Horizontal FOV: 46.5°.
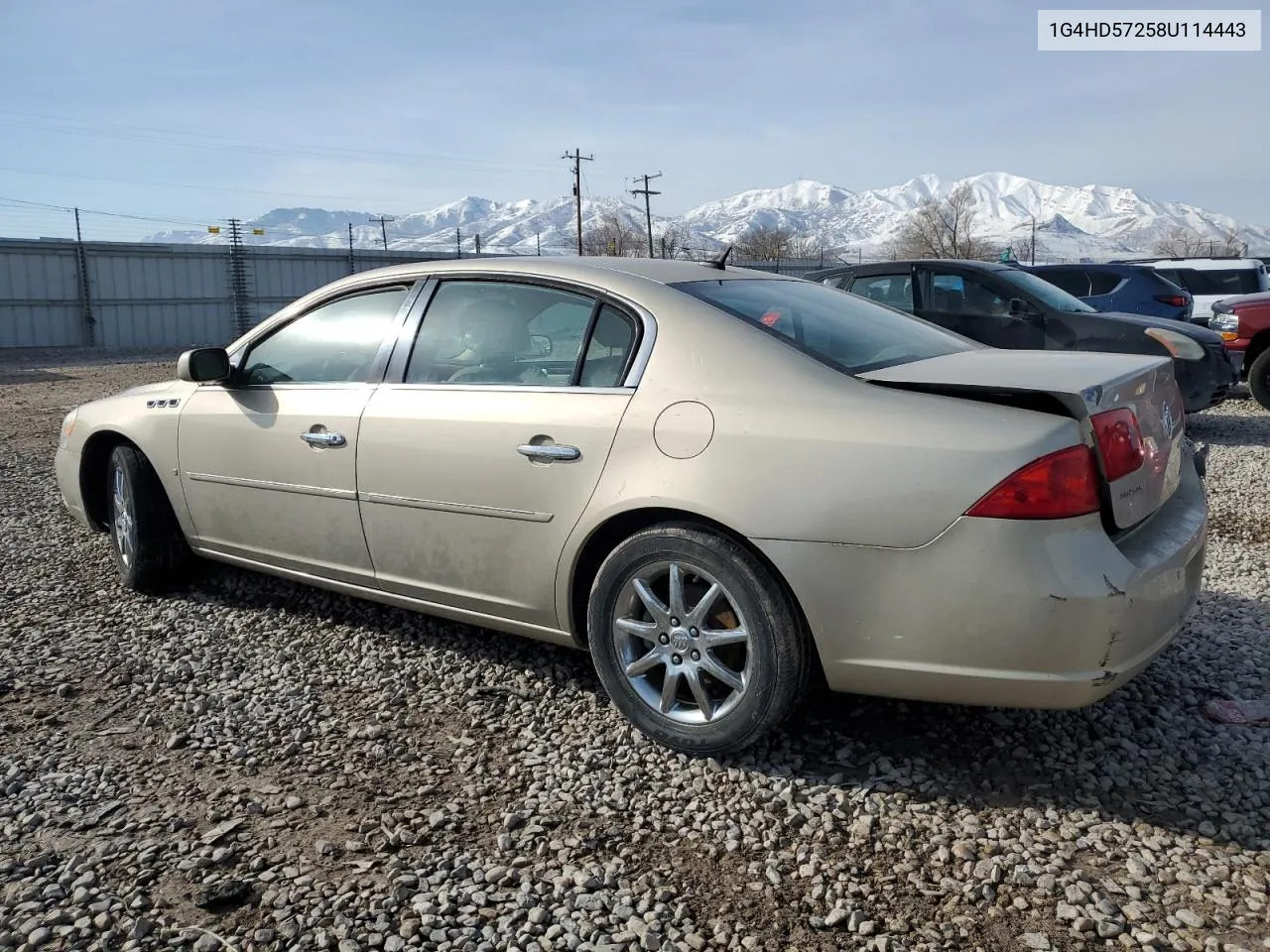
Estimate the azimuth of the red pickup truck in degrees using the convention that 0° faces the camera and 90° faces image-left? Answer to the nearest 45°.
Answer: approximately 45°

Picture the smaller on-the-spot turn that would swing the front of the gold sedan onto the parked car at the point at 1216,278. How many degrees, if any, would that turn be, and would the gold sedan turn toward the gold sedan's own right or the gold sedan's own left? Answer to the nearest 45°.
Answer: approximately 90° to the gold sedan's own right

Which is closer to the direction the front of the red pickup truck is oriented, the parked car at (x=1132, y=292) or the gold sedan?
the gold sedan

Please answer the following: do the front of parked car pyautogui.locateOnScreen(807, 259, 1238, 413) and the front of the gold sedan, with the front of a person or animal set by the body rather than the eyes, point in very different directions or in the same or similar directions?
very different directions

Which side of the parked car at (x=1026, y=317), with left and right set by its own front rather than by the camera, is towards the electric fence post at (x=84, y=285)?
back

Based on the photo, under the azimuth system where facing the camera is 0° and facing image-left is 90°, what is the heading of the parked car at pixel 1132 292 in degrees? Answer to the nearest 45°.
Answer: approximately 135°

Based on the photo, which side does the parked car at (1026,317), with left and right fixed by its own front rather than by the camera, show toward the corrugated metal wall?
back

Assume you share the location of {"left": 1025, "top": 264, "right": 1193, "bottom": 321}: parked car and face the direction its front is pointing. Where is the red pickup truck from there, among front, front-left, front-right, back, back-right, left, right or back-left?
back

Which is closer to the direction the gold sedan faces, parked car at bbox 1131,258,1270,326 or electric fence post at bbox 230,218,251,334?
the electric fence post

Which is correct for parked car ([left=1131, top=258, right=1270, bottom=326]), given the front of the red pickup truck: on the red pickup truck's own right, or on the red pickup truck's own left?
on the red pickup truck's own right
